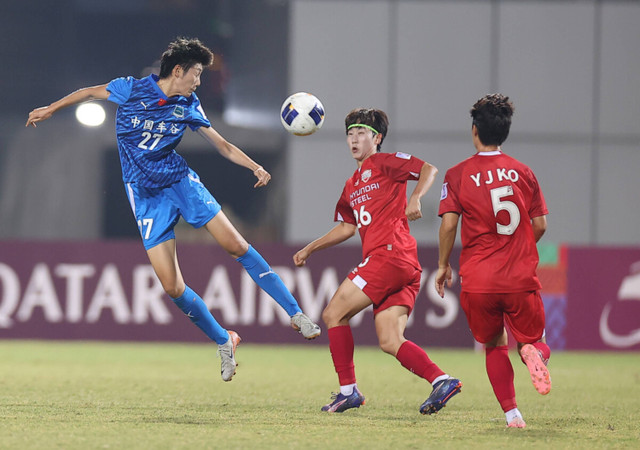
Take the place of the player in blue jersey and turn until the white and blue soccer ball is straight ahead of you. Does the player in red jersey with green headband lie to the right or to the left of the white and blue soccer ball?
right

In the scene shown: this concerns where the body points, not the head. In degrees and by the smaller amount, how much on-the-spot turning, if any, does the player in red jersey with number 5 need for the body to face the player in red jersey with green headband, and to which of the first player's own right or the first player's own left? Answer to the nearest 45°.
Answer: approximately 45° to the first player's own left

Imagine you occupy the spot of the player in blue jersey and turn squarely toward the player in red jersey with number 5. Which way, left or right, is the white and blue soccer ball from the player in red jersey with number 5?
left

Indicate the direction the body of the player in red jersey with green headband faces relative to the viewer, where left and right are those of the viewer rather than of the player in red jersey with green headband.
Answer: facing the viewer and to the left of the viewer

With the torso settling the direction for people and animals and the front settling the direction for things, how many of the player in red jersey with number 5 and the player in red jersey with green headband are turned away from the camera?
1

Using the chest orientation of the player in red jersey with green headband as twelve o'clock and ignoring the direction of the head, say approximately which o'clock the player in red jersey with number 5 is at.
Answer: The player in red jersey with number 5 is roughly at 9 o'clock from the player in red jersey with green headband.

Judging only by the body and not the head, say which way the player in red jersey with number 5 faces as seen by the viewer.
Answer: away from the camera

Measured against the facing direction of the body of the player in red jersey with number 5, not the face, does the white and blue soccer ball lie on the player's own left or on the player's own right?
on the player's own left

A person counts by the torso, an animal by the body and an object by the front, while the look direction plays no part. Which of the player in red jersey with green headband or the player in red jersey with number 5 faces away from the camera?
the player in red jersey with number 5

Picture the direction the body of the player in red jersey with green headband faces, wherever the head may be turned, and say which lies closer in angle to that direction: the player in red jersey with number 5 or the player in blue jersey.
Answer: the player in blue jersey

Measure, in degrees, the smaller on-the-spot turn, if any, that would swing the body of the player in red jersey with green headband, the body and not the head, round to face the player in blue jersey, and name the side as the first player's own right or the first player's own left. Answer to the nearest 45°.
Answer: approximately 45° to the first player's own right

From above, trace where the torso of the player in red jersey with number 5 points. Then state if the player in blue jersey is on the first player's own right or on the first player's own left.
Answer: on the first player's own left
